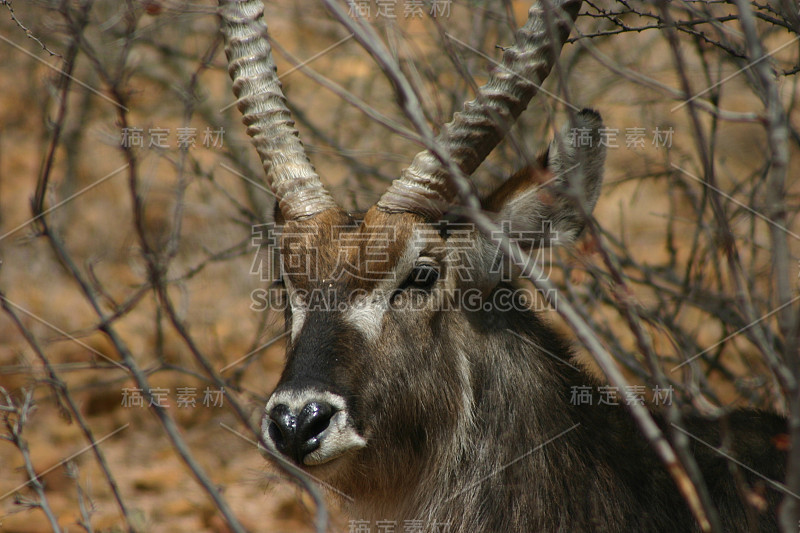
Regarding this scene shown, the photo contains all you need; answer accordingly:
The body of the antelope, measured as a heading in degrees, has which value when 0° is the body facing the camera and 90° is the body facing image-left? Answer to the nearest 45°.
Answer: approximately 45°
